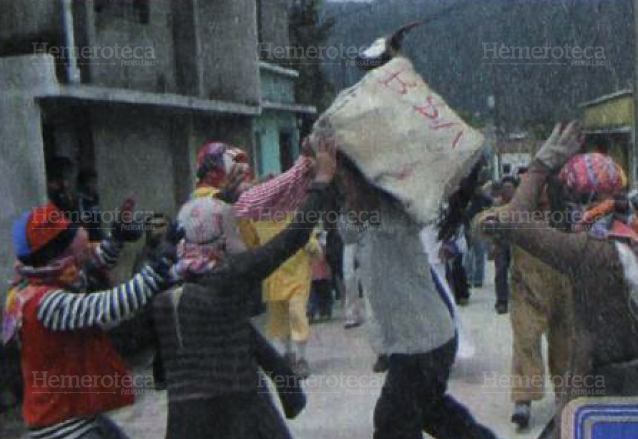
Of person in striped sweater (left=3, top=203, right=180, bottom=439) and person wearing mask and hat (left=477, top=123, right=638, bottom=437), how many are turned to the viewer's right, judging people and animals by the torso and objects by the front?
1

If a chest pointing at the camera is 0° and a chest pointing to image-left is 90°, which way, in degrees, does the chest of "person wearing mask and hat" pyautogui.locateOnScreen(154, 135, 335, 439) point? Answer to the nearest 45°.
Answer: approximately 225°

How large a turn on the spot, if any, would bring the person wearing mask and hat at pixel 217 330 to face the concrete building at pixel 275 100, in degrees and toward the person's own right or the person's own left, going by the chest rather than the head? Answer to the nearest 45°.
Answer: approximately 45° to the person's own left

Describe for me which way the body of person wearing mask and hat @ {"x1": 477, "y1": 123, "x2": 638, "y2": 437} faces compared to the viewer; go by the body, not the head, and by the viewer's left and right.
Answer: facing away from the viewer and to the left of the viewer

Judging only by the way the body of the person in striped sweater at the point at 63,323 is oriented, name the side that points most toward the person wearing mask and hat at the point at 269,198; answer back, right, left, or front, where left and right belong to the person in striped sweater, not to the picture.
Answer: front

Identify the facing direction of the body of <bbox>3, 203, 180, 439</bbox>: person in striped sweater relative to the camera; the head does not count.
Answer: to the viewer's right

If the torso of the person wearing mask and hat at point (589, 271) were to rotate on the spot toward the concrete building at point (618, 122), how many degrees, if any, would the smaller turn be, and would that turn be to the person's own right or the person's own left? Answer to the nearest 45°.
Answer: approximately 45° to the person's own right

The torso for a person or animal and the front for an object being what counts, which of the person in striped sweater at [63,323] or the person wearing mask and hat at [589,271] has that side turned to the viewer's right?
the person in striped sweater

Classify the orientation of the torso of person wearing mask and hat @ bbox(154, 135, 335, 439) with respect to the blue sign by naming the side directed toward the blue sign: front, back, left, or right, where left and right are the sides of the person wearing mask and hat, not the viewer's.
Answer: right

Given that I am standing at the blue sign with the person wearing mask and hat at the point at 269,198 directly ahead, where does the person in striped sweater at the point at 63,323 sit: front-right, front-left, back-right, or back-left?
front-left

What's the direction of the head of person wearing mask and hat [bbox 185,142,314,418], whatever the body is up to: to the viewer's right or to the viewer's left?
to the viewer's right
